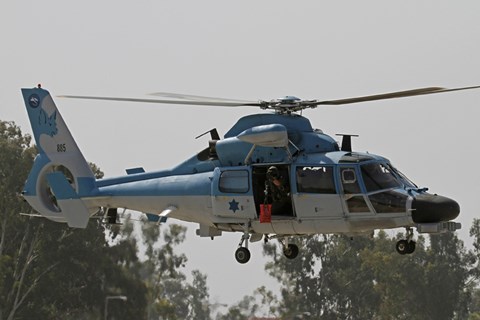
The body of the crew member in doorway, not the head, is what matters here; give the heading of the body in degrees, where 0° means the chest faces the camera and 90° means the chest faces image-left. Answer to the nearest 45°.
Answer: approximately 0°
